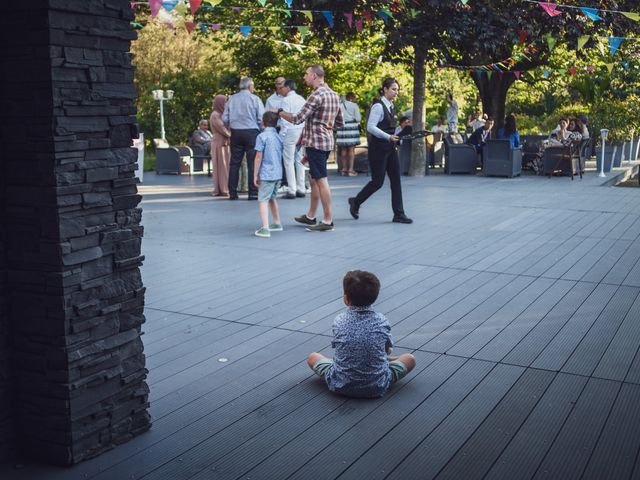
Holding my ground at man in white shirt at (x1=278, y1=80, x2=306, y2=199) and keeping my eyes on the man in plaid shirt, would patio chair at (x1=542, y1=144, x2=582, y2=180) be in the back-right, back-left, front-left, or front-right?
back-left

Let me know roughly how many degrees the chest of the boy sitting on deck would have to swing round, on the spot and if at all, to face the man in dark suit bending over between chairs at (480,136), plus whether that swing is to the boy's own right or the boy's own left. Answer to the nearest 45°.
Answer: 0° — they already face them

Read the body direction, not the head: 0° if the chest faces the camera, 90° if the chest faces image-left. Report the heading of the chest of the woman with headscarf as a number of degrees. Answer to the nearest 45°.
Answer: approximately 270°

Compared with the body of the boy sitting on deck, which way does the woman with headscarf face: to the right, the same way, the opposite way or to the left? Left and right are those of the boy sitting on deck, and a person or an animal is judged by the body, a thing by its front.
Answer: to the right

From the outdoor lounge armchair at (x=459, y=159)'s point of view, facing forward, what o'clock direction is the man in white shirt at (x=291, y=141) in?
The man in white shirt is roughly at 4 o'clock from the outdoor lounge armchair.

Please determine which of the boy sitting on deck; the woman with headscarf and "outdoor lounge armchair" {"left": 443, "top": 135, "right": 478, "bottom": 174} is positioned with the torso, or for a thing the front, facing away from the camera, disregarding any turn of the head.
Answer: the boy sitting on deck

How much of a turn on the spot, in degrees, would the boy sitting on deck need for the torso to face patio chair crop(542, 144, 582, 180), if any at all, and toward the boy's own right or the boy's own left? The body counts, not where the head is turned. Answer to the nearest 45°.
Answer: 0° — they already face it

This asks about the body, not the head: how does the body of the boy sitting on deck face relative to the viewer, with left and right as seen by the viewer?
facing away from the viewer

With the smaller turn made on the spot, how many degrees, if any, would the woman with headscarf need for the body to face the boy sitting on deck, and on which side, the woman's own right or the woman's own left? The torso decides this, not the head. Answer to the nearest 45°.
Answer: approximately 90° to the woman's own right
